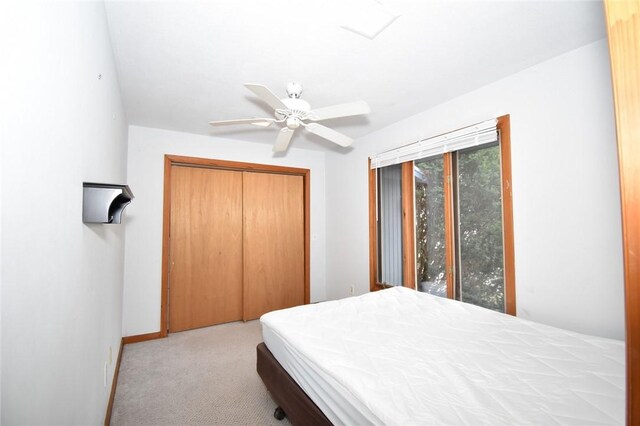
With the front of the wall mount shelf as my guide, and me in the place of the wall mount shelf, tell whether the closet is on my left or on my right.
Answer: on my left

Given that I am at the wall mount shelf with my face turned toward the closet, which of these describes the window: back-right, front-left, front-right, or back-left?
front-right

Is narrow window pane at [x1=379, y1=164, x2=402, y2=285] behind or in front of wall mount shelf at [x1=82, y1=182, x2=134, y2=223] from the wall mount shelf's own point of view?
in front

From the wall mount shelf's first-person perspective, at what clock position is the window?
The window is roughly at 12 o'clock from the wall mount shelf.

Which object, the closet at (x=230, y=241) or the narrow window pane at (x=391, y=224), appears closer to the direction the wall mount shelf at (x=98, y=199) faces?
the narrow window pane

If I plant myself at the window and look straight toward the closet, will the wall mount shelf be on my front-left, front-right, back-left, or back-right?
front-left

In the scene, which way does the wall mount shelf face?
to the viewer's right
